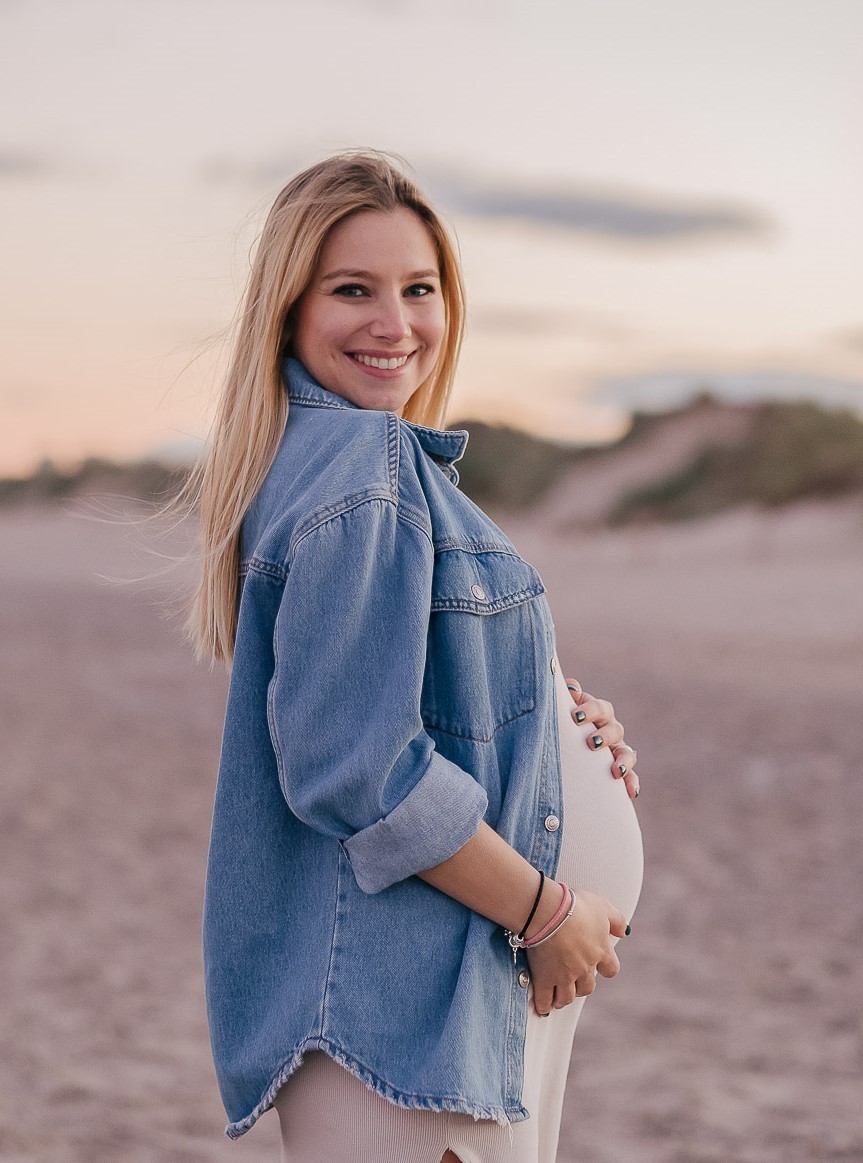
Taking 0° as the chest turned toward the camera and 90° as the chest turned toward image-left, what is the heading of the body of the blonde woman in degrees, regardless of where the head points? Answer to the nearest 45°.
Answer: approximately 270°
